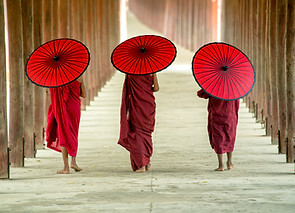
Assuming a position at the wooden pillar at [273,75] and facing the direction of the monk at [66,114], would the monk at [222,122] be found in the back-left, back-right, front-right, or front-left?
front-left

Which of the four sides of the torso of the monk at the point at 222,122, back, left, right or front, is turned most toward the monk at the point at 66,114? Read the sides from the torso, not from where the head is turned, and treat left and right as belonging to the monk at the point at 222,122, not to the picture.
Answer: left

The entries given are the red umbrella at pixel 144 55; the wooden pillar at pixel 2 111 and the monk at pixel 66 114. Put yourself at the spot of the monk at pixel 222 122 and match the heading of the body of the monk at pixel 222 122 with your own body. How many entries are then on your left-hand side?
3

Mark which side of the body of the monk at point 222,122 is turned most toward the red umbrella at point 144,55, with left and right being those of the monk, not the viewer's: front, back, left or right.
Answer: left

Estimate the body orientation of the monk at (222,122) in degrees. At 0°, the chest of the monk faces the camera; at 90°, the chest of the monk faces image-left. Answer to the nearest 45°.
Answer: approximately 180°

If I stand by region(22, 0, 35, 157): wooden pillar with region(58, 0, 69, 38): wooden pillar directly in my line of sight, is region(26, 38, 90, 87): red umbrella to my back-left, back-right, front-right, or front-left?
back-right

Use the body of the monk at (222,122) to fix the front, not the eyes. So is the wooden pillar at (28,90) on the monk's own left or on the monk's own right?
on the monk's own left

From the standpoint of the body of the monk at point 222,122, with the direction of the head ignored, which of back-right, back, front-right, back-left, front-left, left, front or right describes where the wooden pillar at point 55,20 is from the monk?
front-left

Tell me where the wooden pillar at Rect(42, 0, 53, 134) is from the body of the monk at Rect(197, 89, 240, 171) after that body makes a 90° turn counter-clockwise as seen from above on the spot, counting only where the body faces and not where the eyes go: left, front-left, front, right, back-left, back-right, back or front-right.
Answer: front-right

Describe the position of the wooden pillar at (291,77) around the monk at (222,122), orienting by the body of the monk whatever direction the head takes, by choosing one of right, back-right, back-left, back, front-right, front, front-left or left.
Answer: front-right
